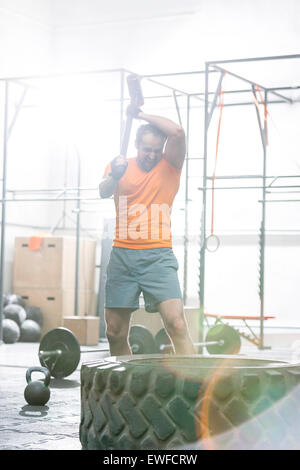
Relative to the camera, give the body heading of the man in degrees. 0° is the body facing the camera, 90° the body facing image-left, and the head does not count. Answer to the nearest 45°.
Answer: approximately 0°

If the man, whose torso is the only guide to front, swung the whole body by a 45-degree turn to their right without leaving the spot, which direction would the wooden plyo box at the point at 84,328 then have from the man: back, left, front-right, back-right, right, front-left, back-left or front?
back-right

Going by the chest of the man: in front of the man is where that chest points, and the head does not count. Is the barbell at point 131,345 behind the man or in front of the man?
behind

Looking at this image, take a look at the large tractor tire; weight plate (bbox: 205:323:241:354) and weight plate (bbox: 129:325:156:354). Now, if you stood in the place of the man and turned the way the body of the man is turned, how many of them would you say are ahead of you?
1

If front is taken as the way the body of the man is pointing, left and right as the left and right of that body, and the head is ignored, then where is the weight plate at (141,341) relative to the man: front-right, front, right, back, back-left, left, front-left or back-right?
back

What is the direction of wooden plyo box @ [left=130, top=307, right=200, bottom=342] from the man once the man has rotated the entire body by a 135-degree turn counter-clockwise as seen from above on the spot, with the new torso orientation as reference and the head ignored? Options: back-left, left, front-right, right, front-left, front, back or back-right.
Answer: front-left

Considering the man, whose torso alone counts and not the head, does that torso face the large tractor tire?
yes
